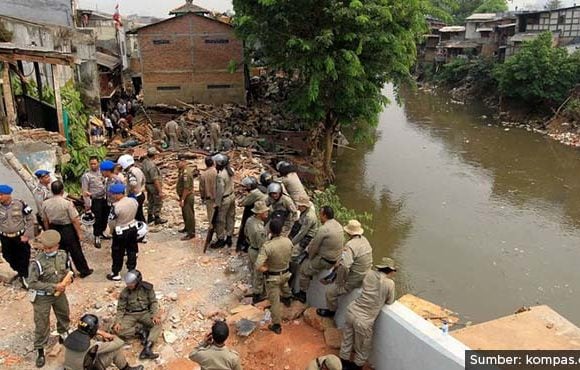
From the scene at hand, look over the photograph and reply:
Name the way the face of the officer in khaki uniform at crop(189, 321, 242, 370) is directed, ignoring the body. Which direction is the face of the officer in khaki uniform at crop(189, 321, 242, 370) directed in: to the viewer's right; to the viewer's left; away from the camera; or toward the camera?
away from the camera

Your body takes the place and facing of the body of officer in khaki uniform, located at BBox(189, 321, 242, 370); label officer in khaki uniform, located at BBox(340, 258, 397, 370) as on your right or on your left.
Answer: on your right

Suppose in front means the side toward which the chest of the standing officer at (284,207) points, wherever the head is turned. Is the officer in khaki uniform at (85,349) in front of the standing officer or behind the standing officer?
in front

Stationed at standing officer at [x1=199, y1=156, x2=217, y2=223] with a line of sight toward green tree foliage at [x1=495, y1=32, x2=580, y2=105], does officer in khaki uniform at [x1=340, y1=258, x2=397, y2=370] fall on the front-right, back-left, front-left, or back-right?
back-right

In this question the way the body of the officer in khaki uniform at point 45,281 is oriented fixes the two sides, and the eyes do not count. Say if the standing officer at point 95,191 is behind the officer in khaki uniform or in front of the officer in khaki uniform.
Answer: behind

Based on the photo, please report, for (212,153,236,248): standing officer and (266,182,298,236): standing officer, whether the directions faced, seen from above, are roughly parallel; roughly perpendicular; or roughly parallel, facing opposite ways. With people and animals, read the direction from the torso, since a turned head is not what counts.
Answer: roughly parallel, facing opposite ways

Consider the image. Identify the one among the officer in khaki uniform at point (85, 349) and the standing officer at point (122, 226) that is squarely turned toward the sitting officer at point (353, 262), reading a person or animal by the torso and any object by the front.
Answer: the officer in khaki uniform

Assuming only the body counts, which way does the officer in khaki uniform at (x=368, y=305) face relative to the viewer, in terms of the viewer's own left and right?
facing away from the viewer and to the right of the viewer

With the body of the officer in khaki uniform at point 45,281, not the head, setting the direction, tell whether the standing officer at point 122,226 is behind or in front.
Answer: behind

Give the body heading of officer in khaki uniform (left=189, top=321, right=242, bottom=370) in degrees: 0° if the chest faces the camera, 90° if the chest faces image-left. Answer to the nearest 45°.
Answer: approximately 180°

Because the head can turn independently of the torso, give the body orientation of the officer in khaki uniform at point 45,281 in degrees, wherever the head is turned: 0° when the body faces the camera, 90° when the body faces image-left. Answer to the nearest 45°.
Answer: approximately 0°

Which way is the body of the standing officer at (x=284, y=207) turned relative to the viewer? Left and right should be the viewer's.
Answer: facing the viewer and to the left of the viewer

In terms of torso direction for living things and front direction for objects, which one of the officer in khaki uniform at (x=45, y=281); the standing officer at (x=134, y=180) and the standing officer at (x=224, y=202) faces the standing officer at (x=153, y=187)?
the standing officer at (x=224, y=202)
